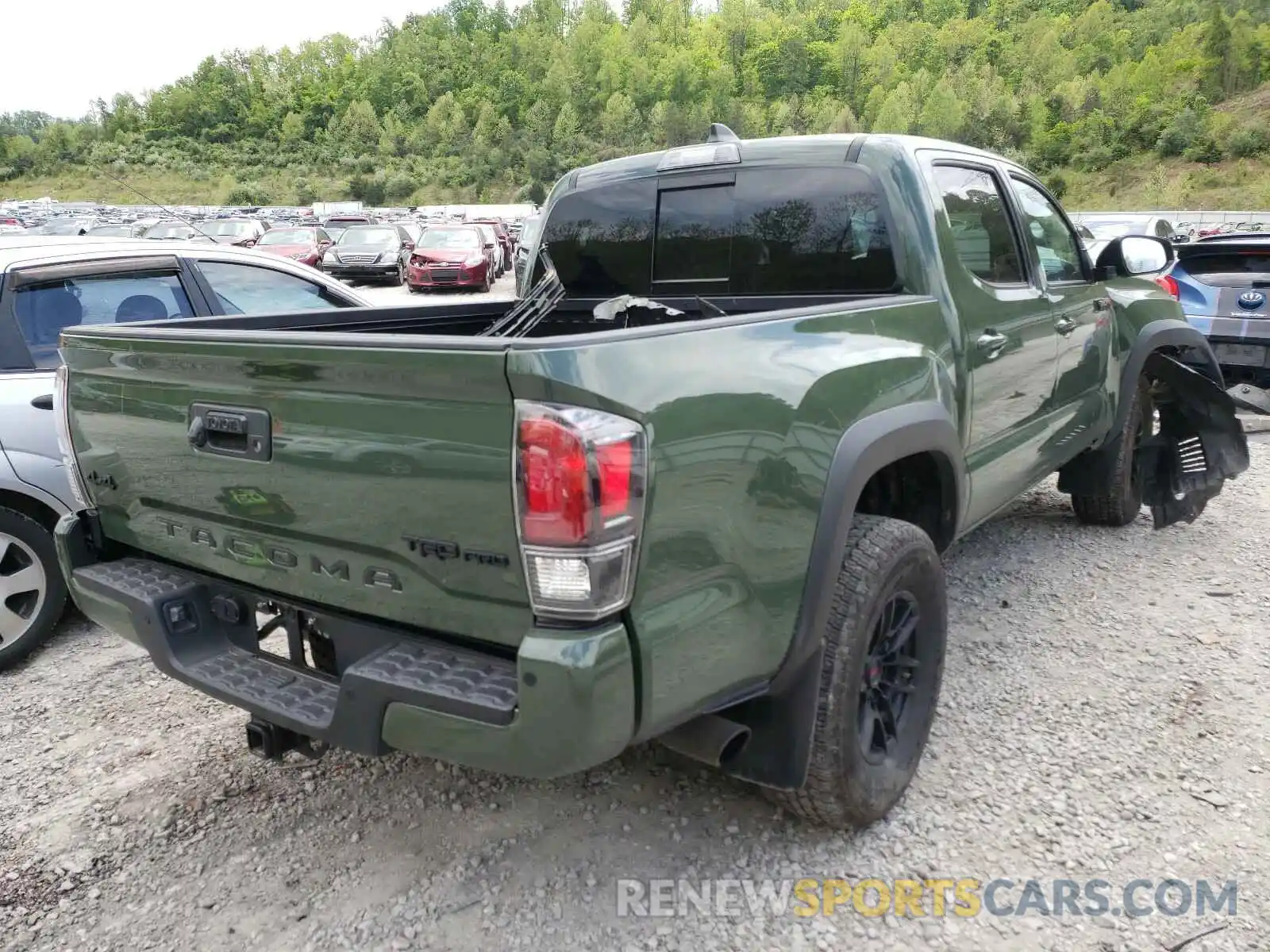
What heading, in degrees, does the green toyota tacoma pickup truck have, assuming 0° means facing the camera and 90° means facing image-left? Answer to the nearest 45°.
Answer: approximately 225°

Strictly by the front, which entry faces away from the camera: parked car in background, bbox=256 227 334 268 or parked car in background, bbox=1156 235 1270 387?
parked car in background, bbox=1156 235 1270 387

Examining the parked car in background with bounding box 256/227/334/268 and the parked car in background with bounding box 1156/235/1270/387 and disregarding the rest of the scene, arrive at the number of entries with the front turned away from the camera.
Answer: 1

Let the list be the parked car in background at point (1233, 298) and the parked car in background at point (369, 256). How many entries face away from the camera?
1

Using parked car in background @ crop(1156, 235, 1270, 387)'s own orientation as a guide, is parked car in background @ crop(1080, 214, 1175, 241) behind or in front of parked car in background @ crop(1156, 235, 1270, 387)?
in front

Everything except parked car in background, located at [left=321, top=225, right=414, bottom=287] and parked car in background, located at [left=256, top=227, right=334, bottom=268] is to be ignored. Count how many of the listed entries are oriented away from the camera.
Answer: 0

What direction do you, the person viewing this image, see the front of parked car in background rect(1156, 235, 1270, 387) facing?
facing away from the viewer

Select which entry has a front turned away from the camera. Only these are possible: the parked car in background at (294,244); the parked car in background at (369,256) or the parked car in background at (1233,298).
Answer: the parked car in background at (1233,298)

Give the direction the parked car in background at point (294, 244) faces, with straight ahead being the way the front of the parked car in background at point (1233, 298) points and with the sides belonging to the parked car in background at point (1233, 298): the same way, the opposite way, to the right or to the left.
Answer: the opposite way

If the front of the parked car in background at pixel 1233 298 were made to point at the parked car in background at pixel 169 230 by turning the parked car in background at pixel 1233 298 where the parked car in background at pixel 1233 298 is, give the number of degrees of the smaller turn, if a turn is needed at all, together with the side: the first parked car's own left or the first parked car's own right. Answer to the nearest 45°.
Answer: approximately 90° to the first parked car's own left

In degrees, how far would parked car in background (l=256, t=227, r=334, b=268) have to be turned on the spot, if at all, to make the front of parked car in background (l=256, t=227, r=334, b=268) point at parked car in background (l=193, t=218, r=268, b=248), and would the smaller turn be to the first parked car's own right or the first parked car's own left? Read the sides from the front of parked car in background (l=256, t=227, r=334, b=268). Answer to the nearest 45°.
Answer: approximately 90° to the first parked car's own right

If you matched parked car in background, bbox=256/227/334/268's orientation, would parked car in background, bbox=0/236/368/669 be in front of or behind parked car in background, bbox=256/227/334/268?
in front

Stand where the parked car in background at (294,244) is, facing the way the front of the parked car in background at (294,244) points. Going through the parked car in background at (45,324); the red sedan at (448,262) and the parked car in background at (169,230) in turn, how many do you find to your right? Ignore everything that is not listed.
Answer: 1

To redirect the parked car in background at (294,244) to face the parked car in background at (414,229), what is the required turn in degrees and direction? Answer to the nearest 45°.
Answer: approximately 180°

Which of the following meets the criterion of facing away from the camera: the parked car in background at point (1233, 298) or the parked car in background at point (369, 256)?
the parked car in background at point (1233, 298)

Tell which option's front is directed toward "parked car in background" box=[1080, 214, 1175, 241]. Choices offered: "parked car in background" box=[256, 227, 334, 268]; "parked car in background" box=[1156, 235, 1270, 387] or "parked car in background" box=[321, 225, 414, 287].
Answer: "parked car in background" box=[1156, 235, 1270, 387]
